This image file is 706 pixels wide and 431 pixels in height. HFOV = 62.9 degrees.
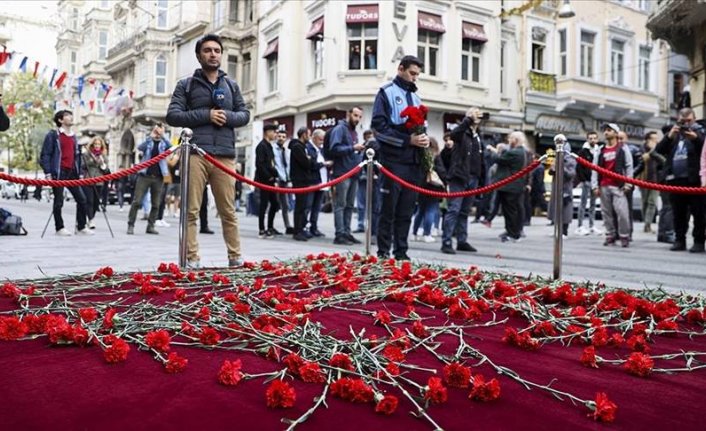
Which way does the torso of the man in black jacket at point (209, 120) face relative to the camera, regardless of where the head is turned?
toward the camera

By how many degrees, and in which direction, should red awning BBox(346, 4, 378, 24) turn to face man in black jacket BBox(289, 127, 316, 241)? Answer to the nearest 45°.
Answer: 0° — it already faces them

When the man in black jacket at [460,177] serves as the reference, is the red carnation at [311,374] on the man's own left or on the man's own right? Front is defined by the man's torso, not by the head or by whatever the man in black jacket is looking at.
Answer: on the man's own right

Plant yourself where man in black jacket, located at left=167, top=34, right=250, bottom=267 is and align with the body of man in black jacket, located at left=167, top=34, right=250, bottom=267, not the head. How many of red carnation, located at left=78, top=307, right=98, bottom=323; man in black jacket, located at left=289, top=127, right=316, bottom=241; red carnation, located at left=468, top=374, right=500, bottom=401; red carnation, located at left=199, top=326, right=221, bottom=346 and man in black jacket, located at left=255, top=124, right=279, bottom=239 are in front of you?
3

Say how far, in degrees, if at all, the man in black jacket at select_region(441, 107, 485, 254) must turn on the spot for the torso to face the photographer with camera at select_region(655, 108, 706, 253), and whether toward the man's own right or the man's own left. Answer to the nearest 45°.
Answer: approximately 45° to the man's own left

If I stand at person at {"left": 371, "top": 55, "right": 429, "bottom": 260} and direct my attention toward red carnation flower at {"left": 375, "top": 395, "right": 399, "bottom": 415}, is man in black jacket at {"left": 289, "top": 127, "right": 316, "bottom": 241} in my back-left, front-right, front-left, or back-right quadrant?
back-right

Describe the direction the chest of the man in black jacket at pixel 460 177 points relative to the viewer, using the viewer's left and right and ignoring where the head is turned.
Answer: facing the viewer and to the right of the viewer

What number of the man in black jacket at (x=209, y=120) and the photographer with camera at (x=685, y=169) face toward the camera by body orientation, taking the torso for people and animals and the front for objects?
2

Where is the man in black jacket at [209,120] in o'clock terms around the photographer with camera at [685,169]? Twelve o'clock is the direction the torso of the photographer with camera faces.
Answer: The man in black jacket is roughly at 1 o'clock from the photographer with camera.

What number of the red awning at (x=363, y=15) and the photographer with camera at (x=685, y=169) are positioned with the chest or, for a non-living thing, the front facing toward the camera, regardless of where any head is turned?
2

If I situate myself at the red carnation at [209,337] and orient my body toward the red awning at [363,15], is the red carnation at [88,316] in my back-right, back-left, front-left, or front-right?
front-left

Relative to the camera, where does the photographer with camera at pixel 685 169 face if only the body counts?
toward the camera

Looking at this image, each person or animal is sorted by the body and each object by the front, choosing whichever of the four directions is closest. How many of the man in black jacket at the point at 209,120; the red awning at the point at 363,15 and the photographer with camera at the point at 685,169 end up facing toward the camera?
3

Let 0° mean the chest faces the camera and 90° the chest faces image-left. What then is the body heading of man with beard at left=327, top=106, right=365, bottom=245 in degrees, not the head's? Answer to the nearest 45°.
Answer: approximately 315°

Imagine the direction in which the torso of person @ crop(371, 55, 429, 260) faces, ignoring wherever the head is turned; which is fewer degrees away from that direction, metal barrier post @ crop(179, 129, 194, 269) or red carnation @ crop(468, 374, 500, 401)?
the red carnation

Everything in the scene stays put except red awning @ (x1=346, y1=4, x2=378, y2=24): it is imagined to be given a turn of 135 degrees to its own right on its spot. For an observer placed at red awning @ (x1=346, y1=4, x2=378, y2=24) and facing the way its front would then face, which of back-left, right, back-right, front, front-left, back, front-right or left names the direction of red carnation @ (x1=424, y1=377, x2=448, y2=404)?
back-left

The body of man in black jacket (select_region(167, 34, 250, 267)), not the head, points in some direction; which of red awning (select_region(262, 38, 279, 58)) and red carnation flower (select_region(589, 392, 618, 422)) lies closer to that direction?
the red carnation flower

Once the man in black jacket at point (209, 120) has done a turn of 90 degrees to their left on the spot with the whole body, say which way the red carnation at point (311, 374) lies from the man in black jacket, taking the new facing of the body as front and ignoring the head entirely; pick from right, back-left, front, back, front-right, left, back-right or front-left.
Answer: right
